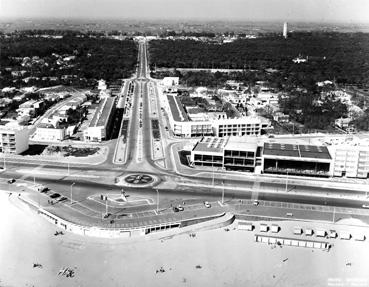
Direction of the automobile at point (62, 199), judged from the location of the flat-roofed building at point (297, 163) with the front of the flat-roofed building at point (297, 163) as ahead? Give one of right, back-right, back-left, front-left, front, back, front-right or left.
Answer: front-right

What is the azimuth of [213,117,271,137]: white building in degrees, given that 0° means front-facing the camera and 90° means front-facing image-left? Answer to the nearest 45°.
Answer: approximately 0°

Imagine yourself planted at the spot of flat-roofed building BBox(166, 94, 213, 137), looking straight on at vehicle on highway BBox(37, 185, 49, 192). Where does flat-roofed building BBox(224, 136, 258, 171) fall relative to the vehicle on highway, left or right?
left

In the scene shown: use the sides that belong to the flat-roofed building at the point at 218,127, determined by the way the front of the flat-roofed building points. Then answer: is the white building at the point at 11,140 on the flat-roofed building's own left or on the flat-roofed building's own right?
on the flat-roofed building's own right

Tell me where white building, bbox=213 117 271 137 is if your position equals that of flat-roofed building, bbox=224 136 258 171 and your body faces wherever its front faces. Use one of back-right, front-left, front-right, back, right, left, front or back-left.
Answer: back

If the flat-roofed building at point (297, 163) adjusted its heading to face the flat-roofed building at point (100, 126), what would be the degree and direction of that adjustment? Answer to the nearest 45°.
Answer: approximately 90° to its right

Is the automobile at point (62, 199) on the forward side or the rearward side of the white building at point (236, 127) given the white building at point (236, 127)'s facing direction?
on the forward side

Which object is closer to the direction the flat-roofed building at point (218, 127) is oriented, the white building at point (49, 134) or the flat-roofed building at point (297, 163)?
the flat-roofed building

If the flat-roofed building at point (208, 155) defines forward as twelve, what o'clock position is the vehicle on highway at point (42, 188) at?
The vehicle on highway is roughly at 2 o'clock from the flat-roofed building.

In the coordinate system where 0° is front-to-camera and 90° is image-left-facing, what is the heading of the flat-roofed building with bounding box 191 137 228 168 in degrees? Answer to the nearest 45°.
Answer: approximately 0°

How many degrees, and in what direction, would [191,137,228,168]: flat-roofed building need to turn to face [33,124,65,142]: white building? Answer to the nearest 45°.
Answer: approximately 135° to its right
